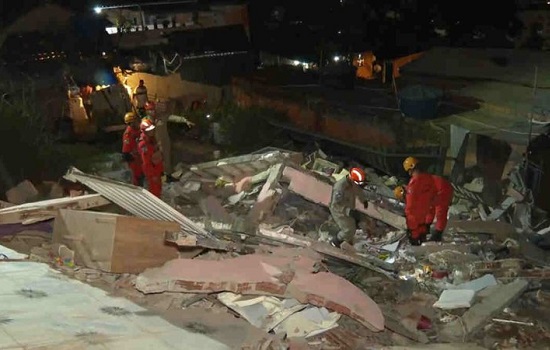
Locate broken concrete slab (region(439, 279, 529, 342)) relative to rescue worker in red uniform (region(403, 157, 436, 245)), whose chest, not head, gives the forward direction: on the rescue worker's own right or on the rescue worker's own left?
on the rescue worker's own left

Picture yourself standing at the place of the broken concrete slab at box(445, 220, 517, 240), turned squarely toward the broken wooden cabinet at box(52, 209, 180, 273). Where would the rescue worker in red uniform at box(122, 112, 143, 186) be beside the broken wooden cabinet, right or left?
right

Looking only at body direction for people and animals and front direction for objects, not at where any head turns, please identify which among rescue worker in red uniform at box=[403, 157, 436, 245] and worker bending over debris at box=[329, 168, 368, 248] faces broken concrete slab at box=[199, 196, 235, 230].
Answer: the rescue worker in red uniform

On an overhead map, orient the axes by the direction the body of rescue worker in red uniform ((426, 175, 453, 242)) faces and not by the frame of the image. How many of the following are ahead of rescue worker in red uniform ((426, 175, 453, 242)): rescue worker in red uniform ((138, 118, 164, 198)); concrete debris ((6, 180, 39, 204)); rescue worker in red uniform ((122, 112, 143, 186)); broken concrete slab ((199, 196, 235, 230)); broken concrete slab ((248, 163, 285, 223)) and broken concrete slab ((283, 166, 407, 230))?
6

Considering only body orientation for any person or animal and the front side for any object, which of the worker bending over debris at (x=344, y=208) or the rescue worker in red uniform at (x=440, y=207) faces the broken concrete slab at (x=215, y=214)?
the rescue worker in red uniform

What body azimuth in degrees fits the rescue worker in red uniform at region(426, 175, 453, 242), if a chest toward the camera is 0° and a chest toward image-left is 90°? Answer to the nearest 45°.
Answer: approximately 90°

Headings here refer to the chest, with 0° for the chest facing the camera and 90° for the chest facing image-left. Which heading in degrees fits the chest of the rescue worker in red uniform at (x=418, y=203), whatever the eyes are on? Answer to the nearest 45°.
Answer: approximately 90°

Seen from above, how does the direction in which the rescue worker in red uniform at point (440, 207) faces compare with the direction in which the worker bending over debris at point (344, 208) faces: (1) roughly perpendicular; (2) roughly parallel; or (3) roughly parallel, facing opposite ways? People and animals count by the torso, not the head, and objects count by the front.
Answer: roughly parallel, facing opposite ways

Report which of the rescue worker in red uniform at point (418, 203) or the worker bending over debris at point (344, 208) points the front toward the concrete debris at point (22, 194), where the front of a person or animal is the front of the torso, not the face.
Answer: the rescue worker in red uniform

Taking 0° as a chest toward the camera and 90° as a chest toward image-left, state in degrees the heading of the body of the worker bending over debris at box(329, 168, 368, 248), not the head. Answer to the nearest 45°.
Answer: approximately 270°

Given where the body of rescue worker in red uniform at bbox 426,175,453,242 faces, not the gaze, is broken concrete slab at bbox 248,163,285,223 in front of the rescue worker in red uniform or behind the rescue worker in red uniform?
in front

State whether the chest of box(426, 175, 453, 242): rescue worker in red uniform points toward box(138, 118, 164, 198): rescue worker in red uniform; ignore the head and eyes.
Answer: yes

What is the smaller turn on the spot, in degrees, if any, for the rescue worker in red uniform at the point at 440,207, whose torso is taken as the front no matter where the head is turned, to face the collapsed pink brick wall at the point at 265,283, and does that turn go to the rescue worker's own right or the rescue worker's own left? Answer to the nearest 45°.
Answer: approximately 90° to the rescue worker's own left

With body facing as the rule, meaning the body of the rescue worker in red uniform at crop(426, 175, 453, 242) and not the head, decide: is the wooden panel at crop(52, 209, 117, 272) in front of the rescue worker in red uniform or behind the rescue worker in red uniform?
in front

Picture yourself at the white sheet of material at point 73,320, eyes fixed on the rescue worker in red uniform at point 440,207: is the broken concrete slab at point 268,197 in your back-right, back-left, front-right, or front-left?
front-left

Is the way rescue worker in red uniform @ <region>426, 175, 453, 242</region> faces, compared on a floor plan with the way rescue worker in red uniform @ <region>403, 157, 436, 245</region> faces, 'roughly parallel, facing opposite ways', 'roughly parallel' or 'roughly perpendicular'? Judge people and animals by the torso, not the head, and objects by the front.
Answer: roughly parallel

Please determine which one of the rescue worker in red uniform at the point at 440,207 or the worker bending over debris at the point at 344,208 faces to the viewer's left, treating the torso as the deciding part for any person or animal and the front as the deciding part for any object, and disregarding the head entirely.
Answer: the rescue worker in red uniform

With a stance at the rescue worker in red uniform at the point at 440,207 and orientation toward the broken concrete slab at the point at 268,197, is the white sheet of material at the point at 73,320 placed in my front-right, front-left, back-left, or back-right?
front-left
